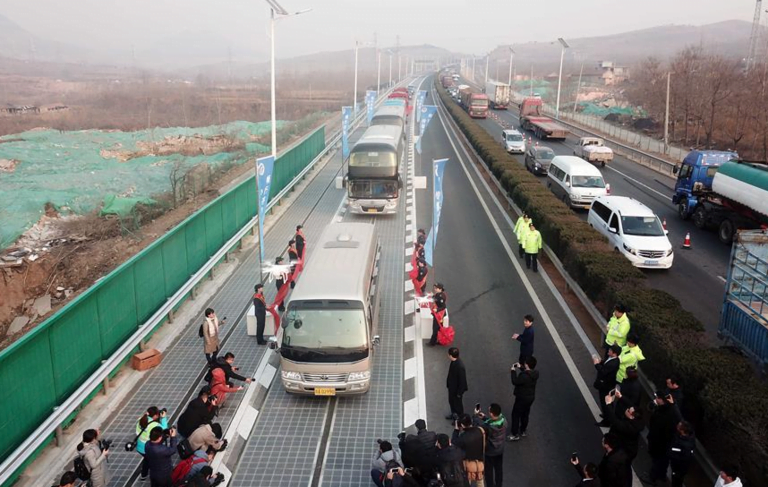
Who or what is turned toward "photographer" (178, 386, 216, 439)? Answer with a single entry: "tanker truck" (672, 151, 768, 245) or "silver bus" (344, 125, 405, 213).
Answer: the silver bus

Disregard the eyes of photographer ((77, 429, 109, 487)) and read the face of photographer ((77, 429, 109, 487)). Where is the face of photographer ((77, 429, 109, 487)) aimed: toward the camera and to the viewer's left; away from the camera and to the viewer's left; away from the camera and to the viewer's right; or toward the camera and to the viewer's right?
away from the camera and to the viewer's right

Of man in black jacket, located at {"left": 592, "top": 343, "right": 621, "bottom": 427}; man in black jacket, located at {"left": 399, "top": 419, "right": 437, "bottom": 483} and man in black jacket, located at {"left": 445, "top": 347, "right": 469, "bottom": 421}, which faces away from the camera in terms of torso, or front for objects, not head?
man in black jacket, located at {"left": 399, "top": 419, "right": 437, "bottom": 483}

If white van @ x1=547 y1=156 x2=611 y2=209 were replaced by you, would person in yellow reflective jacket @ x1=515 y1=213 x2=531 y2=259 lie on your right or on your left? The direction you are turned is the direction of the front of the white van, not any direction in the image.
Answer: on your right

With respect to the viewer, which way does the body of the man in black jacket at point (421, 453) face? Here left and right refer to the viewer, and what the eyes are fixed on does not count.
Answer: facing away from the viewer

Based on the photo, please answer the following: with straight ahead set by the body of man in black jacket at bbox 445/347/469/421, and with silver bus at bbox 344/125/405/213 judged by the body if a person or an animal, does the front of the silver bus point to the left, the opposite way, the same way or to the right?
to the left

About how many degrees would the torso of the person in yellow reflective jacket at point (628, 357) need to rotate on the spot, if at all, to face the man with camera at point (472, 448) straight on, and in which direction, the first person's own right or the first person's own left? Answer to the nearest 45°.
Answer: approximately 45° to the first person's own left

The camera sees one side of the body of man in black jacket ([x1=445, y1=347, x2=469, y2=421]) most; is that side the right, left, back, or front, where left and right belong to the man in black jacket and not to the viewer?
left

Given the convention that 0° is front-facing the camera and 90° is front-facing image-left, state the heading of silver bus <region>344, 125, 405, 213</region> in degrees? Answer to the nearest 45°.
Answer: approximately 0°

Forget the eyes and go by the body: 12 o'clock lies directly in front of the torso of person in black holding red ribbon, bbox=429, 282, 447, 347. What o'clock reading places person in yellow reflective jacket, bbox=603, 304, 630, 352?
person in yellow reflective jacket, bbox=603, 304, 630, 352 is roughly at 7 o'clock from person in black holding red ribbon, bbox=429, 282, 447, 347.

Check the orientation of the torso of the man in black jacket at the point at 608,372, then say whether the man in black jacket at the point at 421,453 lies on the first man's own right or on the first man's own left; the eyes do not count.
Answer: on the first man's own left

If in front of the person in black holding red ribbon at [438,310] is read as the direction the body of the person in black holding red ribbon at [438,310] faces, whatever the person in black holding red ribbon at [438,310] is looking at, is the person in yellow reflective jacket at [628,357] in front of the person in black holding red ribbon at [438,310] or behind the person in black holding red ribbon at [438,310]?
behind

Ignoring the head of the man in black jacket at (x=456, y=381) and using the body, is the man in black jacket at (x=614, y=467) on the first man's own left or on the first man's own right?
on the first man's own left

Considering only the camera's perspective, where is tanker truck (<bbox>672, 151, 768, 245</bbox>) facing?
facing away from the viewer and to the left of the viewer

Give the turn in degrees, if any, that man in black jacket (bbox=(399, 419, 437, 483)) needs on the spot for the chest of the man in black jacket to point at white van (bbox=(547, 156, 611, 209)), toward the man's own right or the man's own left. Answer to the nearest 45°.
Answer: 0° — they already face it

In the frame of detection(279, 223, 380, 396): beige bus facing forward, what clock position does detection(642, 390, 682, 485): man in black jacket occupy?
The man in black jacket is roughly at 10 o'clock from the beige bus.

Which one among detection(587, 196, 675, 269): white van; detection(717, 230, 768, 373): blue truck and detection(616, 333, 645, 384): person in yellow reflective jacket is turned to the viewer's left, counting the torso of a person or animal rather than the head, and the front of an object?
the person in yellow reflective jacket
